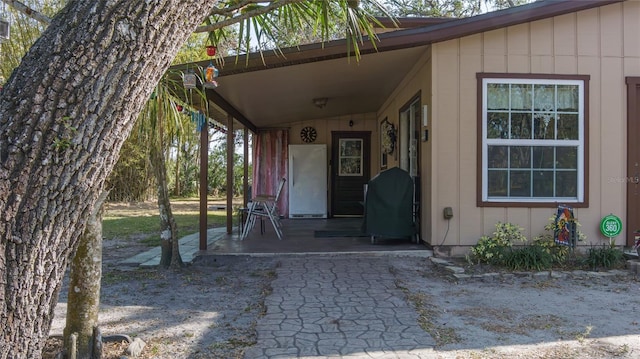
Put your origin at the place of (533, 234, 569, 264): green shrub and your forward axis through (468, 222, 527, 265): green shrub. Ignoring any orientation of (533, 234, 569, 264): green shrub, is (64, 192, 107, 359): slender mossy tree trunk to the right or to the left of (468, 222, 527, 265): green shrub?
left

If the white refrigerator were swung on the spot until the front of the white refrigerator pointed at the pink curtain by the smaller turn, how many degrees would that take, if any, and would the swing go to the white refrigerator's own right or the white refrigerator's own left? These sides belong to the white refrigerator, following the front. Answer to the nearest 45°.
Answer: approximately 135° to the white refrigerator's own right

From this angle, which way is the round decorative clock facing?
toward the camera

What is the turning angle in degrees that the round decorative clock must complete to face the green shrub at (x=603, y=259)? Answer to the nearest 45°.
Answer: approximately 45° to its left

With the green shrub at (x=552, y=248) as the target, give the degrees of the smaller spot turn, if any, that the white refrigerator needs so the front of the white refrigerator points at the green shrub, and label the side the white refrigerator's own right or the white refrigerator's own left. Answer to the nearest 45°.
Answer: approximately 45° to the white refrigerator's own left

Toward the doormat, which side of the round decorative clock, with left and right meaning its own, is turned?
front

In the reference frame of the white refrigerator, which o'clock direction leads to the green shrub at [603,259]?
The green shrub is roughly at 11 o'clock from the white refrigerator.

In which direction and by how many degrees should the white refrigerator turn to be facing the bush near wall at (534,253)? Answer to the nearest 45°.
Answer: approximately 45° to its left

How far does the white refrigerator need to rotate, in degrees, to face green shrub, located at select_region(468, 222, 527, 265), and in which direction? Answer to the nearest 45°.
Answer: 0° — it already faces it

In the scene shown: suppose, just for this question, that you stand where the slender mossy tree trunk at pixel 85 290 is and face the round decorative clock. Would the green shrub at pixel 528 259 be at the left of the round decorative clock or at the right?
right

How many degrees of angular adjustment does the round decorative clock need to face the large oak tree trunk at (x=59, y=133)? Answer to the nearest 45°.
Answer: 0° — it already faces it

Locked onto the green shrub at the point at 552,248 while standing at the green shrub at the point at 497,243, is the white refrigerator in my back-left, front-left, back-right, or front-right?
back-left

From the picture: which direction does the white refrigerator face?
toward the camera

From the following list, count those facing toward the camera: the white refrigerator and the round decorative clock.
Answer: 2

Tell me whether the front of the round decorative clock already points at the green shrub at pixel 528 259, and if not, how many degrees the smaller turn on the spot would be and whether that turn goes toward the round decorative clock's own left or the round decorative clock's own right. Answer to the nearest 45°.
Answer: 0° — it already faces it

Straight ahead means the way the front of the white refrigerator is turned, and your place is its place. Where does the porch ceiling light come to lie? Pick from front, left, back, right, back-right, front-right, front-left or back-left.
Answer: front
